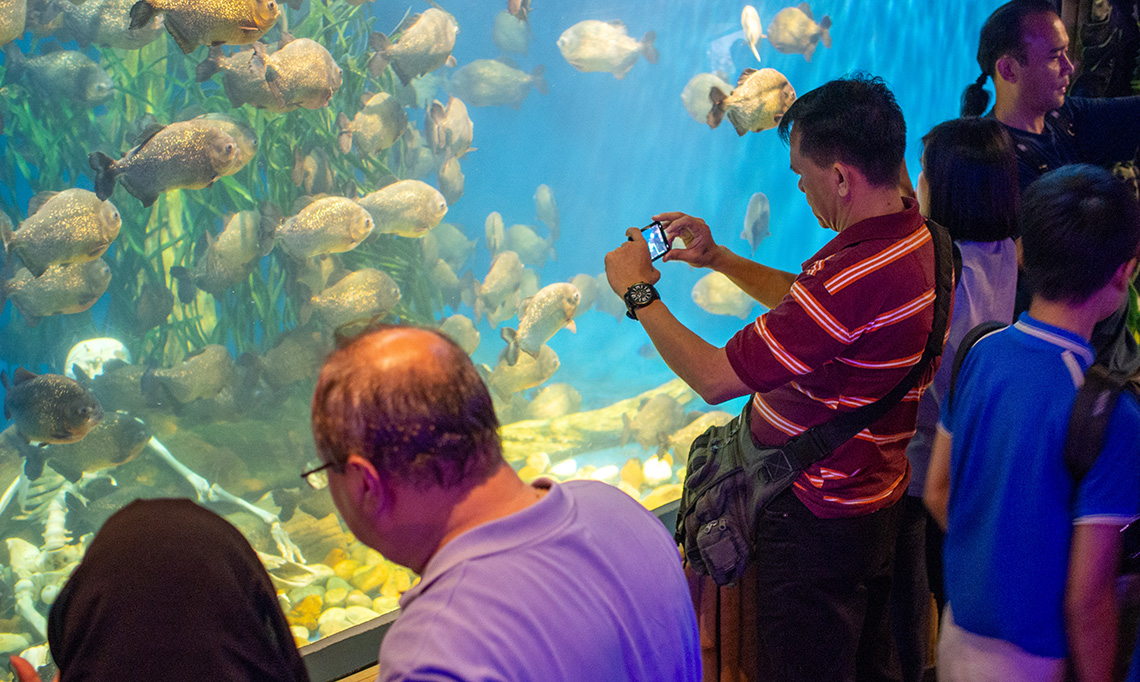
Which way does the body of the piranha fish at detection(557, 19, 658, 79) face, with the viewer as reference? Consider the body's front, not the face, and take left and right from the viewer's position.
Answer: facing to the left of the viewer

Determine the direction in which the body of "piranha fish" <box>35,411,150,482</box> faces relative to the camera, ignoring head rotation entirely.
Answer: to the viewer's right

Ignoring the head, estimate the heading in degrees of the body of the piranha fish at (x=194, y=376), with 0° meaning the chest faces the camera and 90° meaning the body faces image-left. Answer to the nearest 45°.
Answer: approximately 270°

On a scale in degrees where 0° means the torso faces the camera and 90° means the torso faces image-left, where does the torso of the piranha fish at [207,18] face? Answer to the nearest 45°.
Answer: approximately 270°

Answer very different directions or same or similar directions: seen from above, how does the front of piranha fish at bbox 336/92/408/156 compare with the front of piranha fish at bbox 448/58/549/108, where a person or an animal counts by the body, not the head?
very different directions

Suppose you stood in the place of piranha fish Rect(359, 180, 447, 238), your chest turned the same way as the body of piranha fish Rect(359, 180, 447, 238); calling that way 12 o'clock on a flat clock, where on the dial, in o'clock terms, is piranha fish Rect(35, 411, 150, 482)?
piranha fish Rect(35, 411, 150, 482) is roughly at 5 o'clock from piranha fish Rect(359, 180, 447, 238).

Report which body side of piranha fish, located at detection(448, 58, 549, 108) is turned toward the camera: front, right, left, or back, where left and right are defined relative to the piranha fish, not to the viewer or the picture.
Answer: left

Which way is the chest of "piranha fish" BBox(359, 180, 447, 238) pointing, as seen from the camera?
to the viewer's right

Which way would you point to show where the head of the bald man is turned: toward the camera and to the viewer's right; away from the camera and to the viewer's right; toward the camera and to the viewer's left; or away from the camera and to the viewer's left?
away from the camera and to the viewer's left

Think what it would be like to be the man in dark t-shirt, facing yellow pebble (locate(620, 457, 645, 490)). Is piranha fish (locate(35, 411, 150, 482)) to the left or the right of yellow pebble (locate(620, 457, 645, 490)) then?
left

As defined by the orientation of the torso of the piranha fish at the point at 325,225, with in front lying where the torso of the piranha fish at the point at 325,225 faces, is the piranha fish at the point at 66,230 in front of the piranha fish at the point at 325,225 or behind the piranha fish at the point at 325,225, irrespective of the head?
behind
